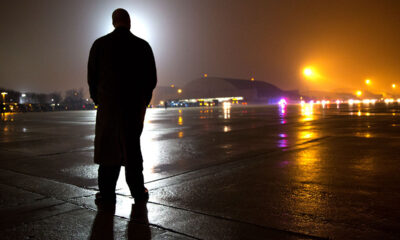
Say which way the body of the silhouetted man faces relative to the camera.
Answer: away from the camera
